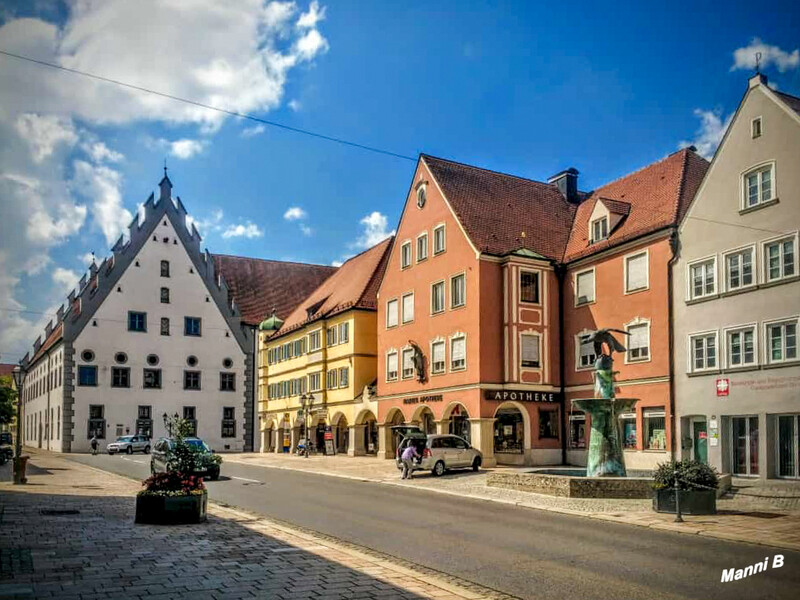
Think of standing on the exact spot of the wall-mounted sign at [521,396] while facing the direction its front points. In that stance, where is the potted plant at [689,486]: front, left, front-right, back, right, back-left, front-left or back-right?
front

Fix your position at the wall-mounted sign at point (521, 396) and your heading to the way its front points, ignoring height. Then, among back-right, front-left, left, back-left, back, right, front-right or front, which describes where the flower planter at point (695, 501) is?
front

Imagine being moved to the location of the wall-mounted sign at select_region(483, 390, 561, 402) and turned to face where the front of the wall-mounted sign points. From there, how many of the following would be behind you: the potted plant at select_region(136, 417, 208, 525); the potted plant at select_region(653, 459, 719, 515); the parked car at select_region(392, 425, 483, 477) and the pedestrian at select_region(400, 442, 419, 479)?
0

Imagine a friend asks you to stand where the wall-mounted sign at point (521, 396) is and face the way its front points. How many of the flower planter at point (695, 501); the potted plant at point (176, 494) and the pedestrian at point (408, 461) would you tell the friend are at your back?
0

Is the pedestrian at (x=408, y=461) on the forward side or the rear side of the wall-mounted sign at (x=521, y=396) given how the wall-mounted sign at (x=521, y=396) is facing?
on the forward side

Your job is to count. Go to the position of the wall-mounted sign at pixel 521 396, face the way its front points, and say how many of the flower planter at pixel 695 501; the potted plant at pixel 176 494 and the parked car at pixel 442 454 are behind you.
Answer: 0

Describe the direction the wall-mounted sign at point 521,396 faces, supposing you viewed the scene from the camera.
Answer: facing the viewer

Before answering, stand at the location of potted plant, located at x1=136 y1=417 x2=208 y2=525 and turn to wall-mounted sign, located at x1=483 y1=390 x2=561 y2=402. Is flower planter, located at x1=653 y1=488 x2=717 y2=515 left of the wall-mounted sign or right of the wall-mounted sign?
right

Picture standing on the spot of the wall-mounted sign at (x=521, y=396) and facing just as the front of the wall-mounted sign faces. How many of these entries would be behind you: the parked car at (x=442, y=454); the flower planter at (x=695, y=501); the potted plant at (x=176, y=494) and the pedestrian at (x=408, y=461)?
0

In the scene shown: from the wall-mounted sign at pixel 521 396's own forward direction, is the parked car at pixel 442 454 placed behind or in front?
in front

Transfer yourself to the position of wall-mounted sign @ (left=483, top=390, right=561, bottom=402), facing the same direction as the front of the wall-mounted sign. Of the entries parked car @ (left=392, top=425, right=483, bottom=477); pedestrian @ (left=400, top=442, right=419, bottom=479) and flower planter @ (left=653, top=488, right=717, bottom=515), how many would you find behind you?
0
